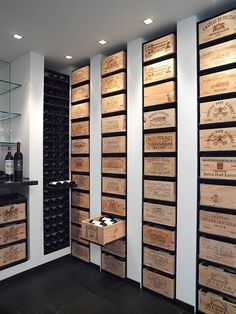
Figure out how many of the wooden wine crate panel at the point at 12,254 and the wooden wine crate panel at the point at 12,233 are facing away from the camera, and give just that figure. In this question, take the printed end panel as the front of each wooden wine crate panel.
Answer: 0

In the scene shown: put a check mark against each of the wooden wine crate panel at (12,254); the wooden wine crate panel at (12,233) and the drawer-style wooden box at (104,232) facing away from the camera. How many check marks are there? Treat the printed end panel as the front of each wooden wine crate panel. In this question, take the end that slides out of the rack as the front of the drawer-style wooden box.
0

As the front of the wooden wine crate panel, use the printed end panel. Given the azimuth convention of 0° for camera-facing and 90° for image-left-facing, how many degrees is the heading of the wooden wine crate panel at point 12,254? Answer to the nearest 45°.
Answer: approximately 315°

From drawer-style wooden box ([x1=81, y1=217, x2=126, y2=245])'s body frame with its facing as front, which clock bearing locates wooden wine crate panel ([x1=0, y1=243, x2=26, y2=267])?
The wooden wine crate panel is roughly at 2 o'clock from the drawer-style wooden box.

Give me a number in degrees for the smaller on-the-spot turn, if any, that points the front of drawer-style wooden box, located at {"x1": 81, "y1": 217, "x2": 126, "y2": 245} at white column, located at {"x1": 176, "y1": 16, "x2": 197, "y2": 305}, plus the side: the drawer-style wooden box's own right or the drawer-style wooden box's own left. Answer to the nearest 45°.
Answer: approximately 90° to the drawer-style wooden box's own left

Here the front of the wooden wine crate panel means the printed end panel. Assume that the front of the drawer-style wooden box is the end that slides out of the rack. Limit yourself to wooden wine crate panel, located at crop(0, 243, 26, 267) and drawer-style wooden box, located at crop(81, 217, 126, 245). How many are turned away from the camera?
0
